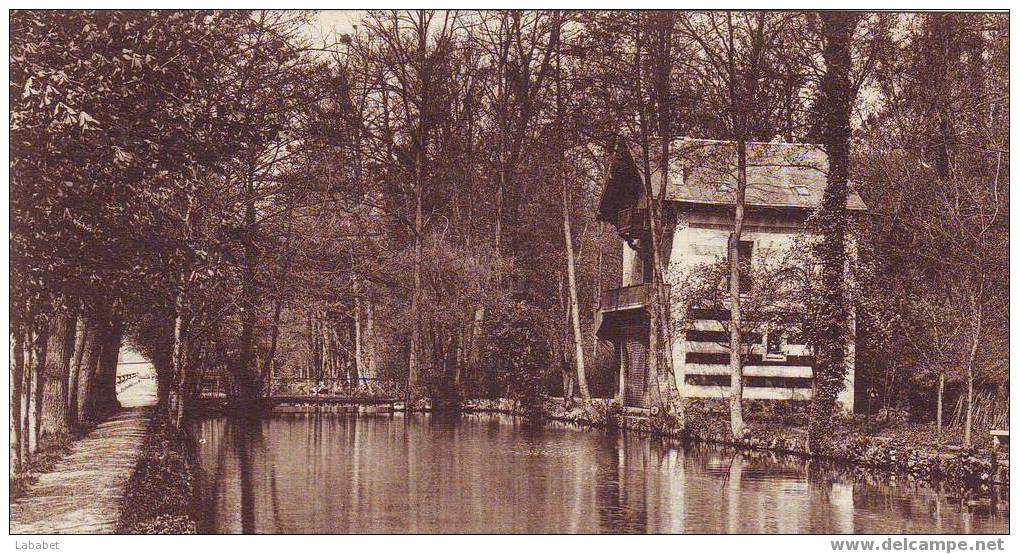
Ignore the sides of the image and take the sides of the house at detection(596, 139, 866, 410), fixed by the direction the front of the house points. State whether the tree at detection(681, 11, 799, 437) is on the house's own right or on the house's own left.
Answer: on the house's own left

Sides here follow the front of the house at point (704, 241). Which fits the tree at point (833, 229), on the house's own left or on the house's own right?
on the house's own left

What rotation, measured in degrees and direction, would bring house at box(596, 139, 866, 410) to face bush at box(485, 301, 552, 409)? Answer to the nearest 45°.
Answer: approximately 45° to its right

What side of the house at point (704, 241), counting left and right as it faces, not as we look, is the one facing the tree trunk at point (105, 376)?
front

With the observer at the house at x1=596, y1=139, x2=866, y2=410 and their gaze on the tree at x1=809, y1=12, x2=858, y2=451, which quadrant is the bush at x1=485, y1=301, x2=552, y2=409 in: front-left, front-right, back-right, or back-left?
back-right
